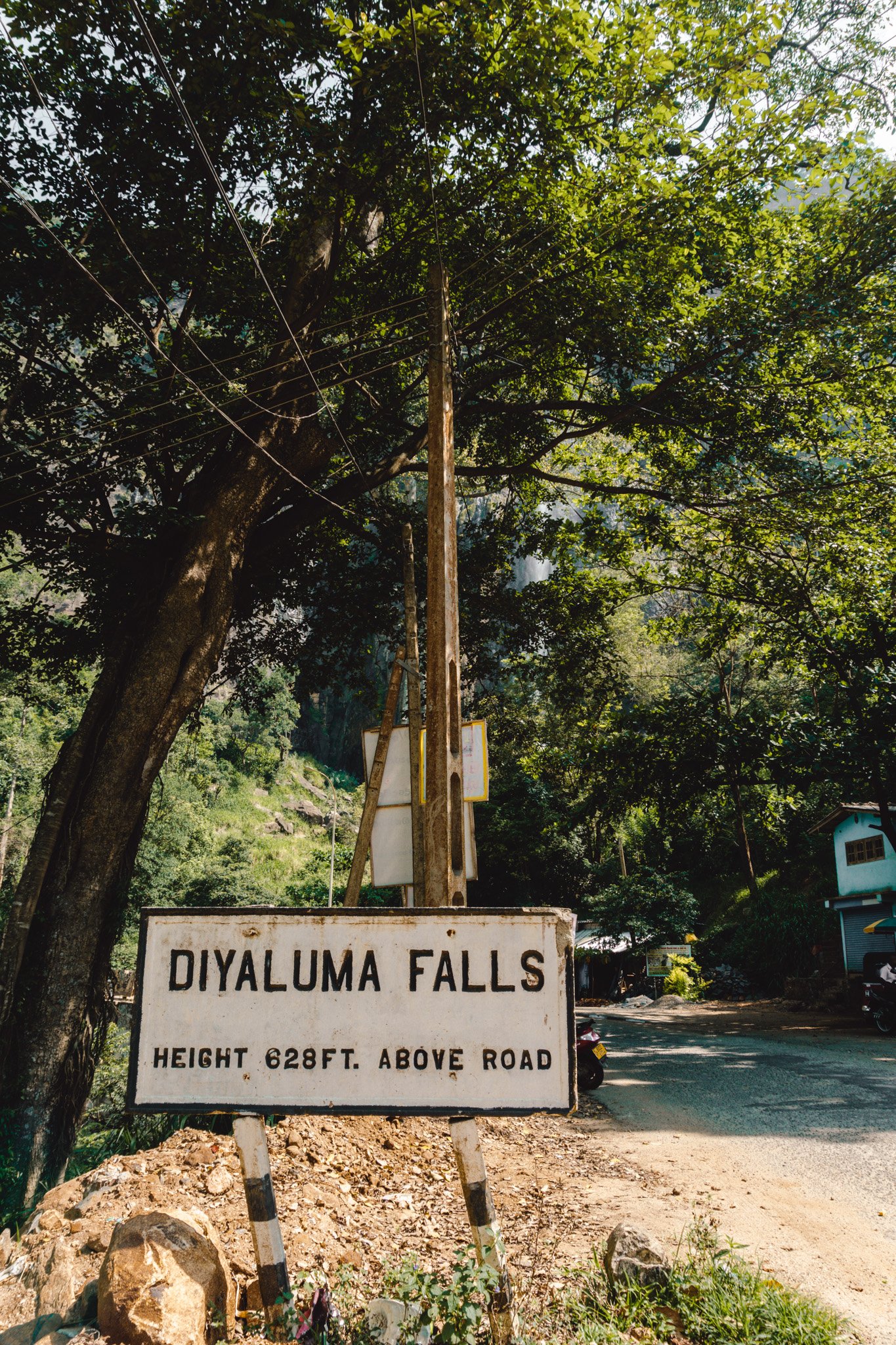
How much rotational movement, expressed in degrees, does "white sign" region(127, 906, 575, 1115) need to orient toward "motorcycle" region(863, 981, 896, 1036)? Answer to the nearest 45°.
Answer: approximately 135° to its left

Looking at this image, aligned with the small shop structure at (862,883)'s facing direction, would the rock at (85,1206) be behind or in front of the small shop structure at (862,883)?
in front

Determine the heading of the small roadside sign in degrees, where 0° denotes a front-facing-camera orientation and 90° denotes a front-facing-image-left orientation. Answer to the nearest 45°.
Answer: approximately 0°

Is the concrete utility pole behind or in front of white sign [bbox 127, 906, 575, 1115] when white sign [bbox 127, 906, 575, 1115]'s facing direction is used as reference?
behind

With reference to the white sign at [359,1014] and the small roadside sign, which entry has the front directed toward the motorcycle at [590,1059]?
the small roadside sign

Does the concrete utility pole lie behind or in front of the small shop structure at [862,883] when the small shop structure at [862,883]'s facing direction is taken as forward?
in front

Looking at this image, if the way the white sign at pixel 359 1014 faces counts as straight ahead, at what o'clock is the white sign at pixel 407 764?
the white sign at pixel 407 764 is roughly at 6 o'clock from the white sign at pixel 359 1014.

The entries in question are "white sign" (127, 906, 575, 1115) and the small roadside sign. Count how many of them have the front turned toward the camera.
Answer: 2

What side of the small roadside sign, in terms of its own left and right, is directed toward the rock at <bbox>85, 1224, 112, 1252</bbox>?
front
